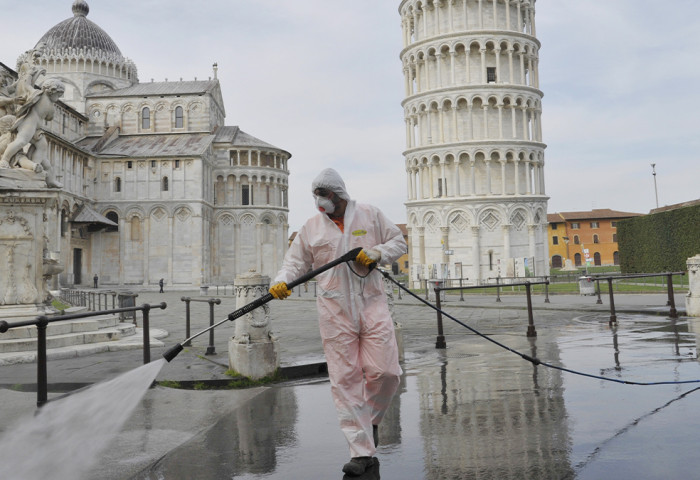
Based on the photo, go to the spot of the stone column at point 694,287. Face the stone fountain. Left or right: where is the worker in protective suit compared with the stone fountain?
left

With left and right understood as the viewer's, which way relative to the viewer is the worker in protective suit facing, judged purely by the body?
facing the viewer

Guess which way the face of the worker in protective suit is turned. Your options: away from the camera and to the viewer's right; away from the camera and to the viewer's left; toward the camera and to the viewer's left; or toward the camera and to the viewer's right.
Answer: toward the camera and to the viewer's left

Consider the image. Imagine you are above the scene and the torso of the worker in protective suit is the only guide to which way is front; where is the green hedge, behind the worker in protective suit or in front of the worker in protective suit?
behind

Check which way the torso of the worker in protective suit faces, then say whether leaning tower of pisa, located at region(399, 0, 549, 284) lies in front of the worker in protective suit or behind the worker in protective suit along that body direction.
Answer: behind

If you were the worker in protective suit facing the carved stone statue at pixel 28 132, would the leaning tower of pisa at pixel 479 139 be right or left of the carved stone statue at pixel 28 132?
right

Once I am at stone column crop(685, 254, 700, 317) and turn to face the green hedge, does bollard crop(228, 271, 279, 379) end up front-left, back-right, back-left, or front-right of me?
back-left

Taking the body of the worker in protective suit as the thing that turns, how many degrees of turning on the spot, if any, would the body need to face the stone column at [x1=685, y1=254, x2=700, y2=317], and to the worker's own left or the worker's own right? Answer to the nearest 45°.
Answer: approximately 135° to the worker's own left
